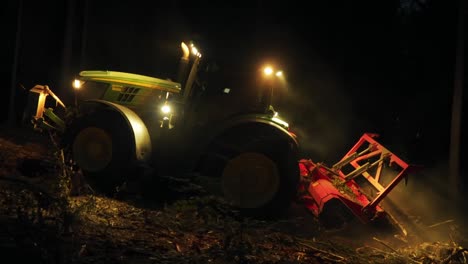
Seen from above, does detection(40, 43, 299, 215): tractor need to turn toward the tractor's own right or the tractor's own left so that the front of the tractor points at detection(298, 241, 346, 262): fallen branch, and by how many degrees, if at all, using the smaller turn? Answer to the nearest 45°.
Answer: approximately 135° to the tractor's own left

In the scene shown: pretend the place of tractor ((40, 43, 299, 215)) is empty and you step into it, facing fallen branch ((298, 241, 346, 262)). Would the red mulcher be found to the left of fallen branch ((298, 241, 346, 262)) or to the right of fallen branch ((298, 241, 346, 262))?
left

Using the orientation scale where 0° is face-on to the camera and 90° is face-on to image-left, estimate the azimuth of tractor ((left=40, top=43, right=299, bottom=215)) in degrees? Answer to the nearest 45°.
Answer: approximately 90°

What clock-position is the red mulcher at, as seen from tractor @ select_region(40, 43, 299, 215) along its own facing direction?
The red mulcher is roughly at 6 o'clock from the tractor.
